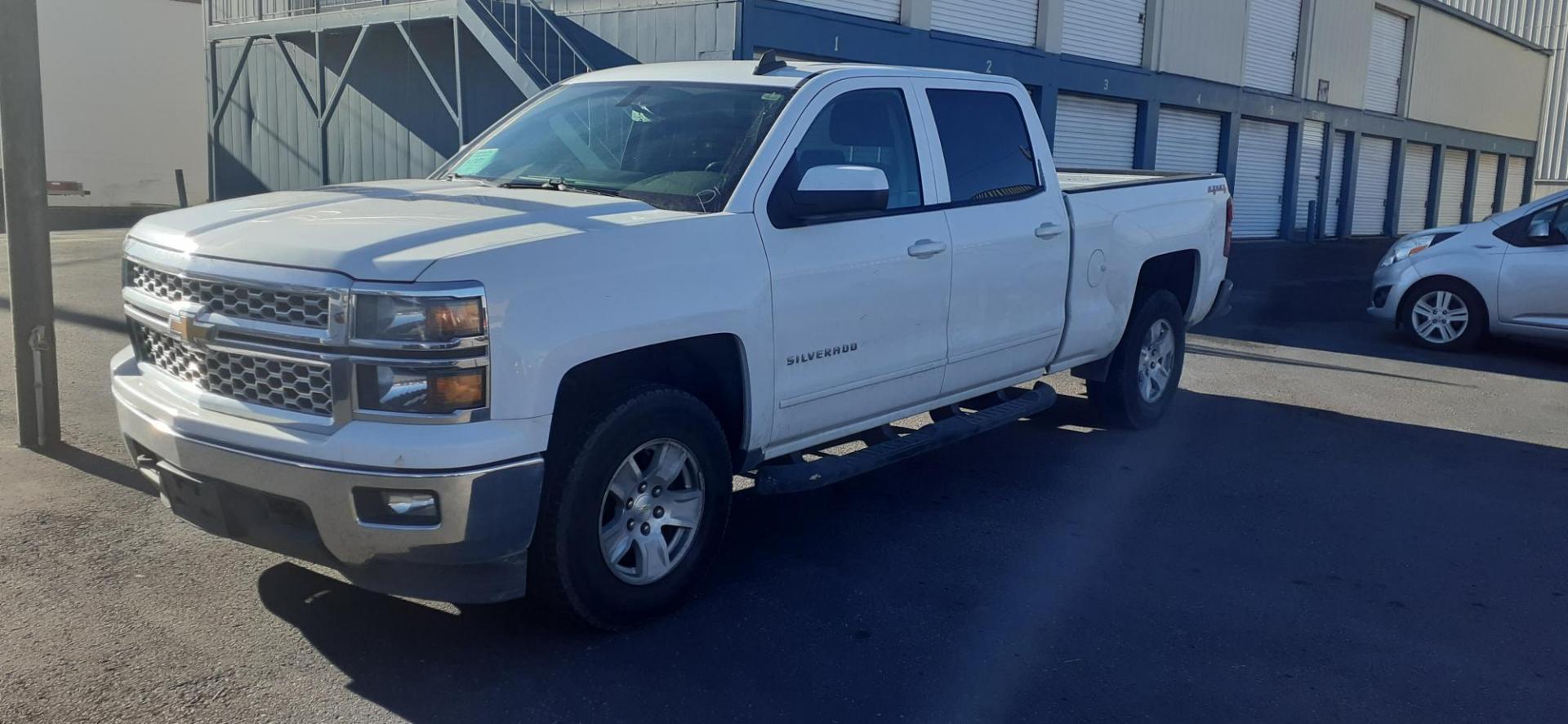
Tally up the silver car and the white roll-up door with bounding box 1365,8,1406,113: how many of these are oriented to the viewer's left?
1

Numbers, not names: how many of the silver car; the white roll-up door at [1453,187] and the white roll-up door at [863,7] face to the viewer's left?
1

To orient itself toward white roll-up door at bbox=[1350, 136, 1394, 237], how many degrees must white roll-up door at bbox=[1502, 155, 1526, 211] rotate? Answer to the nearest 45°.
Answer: approximately 45° to its right

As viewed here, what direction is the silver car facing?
to the viewer's left

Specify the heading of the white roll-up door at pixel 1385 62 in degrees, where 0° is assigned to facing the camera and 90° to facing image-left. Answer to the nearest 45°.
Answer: approximately 315°

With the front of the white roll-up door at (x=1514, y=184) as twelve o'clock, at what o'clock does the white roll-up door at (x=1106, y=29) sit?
the white roll-up door at (x=1106, y=29) is roughly at 2 o'clock from the white roll-up door at (x=1514, y=184).

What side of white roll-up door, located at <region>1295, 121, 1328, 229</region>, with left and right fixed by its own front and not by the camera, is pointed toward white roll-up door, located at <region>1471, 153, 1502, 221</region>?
left

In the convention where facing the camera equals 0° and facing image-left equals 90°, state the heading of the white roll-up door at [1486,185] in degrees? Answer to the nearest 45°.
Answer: approximately 315°

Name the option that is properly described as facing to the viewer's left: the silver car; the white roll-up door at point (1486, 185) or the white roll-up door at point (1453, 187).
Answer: the silver car
